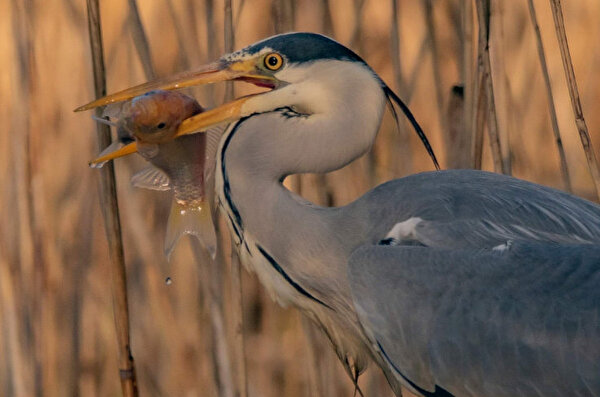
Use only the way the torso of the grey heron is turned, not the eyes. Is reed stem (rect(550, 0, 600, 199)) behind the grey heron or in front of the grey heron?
behind

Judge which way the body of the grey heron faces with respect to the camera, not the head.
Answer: to the viewer's left
